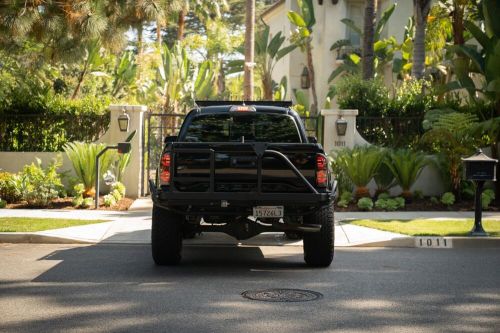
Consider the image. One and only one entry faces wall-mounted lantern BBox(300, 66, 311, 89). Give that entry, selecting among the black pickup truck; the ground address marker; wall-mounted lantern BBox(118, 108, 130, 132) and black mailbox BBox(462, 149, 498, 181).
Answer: the black pickup truck

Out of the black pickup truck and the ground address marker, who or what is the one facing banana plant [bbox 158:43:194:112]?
the black pickup truck

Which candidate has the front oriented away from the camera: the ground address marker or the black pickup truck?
the black pickup truck

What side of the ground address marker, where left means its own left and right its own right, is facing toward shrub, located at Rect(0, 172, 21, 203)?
right

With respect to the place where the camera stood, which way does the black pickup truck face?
facing away from the viewer

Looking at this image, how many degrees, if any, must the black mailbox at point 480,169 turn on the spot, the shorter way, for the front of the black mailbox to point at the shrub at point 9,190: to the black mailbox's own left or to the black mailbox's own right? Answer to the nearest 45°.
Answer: approximately 90° to the black mailbox's own right

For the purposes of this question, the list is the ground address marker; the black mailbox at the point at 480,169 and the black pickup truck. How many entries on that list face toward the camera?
2

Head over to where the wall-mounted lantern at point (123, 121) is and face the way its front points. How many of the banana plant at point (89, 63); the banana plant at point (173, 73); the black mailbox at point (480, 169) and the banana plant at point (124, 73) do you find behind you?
3

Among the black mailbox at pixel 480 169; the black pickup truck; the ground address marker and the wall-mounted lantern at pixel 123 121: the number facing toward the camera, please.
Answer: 3

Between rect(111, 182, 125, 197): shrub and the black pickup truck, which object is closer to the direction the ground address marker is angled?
the black pickup truck
